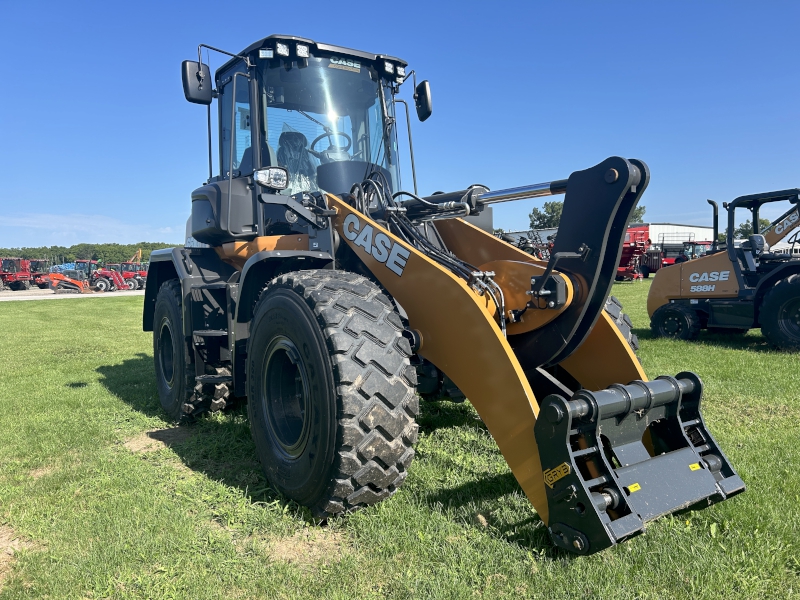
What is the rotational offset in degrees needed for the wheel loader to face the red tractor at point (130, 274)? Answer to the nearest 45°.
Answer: approximately 180°

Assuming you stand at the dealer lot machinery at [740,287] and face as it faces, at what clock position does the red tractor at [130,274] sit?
The red tractor is roughly at 7 o'clock from the dealer lot machinery.

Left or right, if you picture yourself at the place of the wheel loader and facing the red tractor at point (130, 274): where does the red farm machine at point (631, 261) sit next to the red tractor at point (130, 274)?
right

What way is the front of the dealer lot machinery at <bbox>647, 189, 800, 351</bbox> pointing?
to the viewer's right

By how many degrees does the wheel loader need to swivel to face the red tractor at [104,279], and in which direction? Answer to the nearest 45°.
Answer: approximately 180°

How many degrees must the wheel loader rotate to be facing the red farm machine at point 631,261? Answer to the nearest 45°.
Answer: approximately 135° to its left

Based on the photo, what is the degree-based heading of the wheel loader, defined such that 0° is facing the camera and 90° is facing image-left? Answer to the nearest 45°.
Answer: approximately 315°
